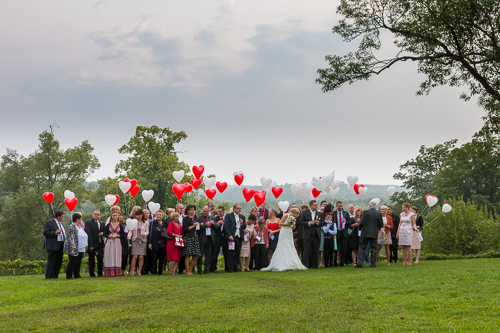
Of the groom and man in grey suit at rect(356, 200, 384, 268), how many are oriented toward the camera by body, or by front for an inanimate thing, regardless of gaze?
1

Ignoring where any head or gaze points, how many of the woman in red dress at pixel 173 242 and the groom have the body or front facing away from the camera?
0

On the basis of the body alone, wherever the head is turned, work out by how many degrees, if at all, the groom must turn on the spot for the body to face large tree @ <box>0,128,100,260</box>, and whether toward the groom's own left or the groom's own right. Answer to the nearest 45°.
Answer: approximately 135° to the groom's own right

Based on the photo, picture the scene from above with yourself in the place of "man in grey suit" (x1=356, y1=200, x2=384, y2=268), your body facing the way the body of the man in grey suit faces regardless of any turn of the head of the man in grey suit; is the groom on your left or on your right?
on your left

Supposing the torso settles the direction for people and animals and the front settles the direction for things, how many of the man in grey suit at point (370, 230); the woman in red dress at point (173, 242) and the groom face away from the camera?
1

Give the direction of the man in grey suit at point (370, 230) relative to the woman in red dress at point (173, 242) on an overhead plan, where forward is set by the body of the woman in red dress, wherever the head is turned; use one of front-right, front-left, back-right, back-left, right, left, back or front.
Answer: front-left

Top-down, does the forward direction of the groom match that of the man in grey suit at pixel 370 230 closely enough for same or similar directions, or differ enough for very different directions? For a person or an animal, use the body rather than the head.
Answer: very different directions

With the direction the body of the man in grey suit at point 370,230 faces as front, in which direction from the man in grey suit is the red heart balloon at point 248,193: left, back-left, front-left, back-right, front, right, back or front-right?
front-left

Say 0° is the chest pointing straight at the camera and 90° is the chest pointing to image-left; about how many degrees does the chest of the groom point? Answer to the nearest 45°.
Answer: approximately 0°

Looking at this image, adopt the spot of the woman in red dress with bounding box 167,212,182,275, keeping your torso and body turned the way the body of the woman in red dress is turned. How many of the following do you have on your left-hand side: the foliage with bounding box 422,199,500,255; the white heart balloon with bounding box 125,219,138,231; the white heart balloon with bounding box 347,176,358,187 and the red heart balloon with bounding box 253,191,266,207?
3

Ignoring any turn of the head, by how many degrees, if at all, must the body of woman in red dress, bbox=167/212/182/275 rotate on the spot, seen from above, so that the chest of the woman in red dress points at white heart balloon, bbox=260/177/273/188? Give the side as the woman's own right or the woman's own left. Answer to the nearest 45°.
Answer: approximately 90° to the woman's own left

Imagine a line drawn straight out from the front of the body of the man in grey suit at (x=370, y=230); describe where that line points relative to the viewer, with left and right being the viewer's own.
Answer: facing away from the viewer

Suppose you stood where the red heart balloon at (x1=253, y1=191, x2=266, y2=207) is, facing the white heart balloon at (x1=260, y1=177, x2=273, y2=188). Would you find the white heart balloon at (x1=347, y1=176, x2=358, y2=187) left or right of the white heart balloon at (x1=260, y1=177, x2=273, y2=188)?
right

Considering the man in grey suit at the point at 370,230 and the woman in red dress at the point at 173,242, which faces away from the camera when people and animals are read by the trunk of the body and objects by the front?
the man in grey suit

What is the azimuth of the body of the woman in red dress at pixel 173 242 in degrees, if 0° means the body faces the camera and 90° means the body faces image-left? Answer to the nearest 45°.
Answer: approximately 315°

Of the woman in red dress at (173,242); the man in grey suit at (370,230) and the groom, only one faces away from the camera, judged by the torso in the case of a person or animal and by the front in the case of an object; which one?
the man in grey suit
